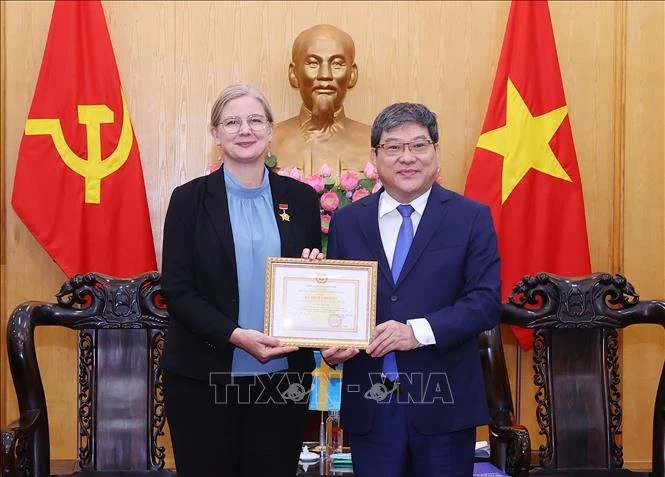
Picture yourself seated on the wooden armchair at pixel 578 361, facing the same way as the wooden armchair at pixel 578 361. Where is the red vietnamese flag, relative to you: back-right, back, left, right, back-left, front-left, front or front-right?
back

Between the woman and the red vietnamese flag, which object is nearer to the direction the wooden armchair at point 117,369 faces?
the woman

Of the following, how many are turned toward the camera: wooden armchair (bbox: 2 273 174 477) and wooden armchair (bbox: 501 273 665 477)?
2

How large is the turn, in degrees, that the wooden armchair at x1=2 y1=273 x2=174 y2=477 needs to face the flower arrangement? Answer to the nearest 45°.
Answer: approximately 135° to its left

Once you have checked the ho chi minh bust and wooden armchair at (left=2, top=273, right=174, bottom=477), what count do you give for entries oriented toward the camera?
2

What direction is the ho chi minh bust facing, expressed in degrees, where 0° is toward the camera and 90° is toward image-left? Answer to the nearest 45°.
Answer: approximately 0°

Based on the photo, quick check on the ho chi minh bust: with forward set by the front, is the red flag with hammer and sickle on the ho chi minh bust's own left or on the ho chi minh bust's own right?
on the ho chi minh bust's own right
